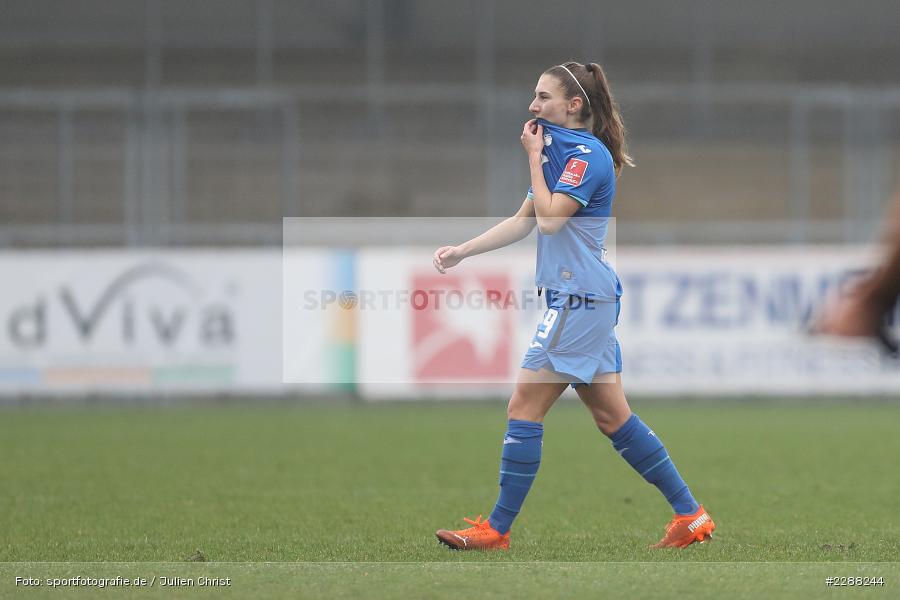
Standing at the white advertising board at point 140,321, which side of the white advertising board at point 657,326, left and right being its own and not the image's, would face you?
right

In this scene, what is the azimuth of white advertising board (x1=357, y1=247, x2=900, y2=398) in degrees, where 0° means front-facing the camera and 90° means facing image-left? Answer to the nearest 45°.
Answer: approximately 0°

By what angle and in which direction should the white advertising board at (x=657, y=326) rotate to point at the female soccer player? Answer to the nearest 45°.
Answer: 0° — it already faces them

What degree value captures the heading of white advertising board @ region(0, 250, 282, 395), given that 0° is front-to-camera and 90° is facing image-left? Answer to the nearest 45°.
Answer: approximately 0°
